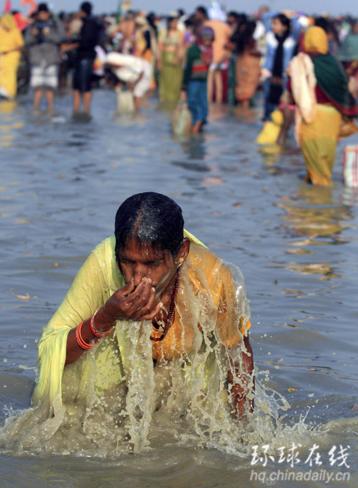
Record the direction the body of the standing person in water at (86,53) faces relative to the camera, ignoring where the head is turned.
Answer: to the viewer's left

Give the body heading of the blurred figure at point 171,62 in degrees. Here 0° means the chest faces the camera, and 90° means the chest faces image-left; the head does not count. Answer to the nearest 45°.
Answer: approximately 0°

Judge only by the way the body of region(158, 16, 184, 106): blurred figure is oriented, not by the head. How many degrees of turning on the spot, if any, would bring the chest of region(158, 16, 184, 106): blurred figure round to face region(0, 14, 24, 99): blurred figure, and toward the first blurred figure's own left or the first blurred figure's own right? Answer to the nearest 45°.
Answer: approximately 90° to the first blurred figure's own right

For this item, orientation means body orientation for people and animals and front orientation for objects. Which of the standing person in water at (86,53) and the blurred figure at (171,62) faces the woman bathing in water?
the blurred figure

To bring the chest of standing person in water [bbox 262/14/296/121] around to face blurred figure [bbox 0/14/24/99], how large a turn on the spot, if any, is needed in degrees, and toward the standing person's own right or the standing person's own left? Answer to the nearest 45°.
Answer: approximately 90° to the standing person's own right

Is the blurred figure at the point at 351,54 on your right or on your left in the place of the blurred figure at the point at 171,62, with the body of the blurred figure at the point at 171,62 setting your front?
on your left
